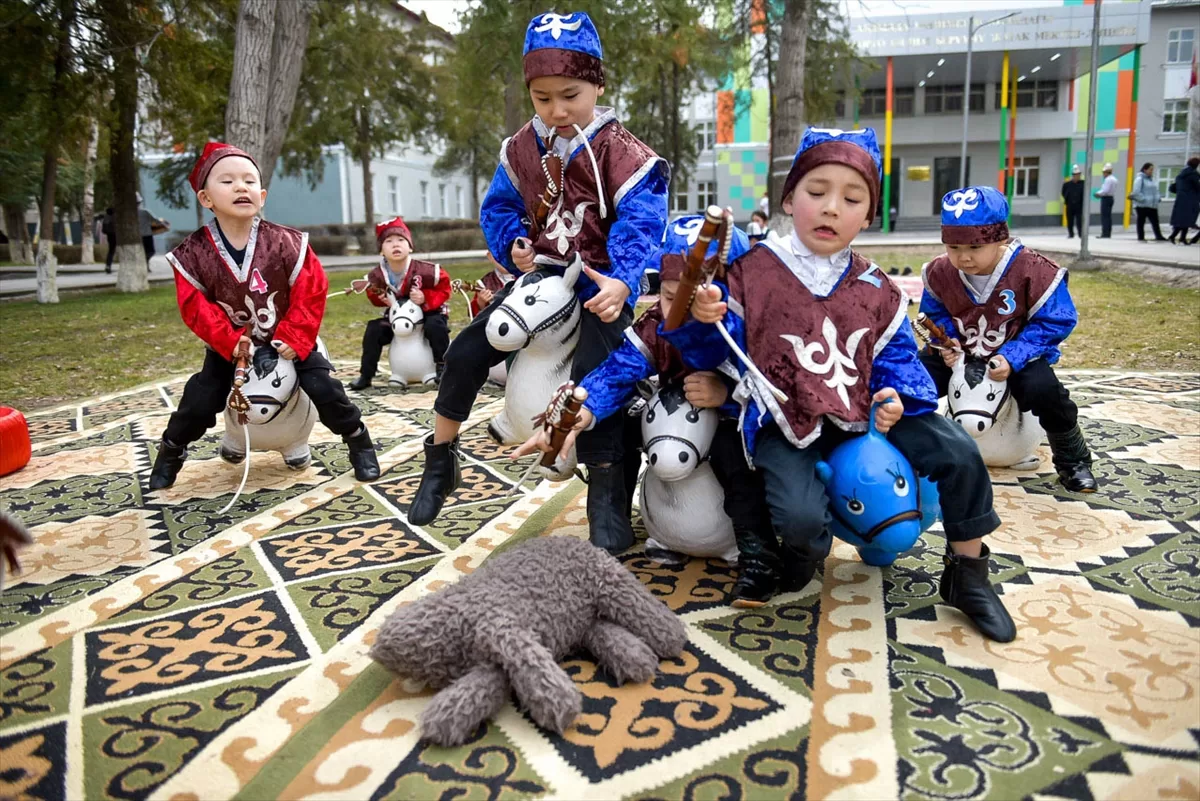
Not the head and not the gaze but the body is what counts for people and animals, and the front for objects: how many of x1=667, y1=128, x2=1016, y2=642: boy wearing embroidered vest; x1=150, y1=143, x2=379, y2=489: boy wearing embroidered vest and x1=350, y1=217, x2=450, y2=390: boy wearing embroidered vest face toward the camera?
3

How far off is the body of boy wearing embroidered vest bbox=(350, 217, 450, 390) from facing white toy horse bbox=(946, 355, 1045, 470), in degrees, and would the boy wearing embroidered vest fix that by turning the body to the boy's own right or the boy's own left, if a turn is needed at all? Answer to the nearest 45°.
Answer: approximately 45° to the boy's own left

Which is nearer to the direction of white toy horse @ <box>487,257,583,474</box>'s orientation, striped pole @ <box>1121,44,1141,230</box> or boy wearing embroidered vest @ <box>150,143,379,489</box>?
the boy wearing embroidered vest

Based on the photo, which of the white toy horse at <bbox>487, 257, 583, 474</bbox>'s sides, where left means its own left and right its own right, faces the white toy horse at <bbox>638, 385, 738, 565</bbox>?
left

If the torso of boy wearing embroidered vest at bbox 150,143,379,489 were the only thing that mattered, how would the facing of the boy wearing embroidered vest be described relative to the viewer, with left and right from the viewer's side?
facing the viewer

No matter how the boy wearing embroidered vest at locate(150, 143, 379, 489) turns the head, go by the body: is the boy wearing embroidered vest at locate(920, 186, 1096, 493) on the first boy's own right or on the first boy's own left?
on the first boy's own left

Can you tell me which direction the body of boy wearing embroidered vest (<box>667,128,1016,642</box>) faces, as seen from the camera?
toward the camera

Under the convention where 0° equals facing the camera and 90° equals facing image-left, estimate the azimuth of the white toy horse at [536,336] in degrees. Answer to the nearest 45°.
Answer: approximately 45°

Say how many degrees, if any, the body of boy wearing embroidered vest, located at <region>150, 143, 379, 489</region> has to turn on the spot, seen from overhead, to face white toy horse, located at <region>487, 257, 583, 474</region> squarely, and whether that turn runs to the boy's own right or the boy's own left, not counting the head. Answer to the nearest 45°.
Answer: approximately 45° to the boy's own left

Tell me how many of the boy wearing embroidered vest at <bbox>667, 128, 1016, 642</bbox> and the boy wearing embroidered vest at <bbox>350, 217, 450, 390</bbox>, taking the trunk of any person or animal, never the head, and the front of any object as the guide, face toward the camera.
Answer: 2

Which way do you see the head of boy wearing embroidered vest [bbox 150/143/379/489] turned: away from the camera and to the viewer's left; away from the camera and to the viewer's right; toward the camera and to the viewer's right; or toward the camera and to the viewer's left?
toward the camera and to the viewer's right

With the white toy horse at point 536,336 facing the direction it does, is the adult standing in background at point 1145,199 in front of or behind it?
behind

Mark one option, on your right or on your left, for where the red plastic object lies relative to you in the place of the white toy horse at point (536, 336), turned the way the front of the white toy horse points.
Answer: on your right

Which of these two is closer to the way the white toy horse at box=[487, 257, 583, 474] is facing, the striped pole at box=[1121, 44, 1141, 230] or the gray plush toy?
the gray plush toy
